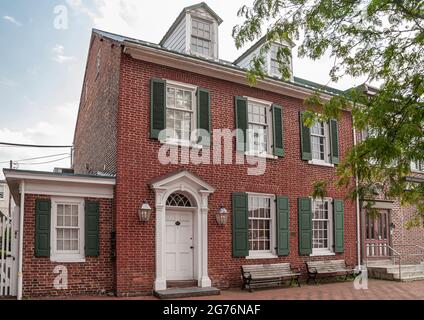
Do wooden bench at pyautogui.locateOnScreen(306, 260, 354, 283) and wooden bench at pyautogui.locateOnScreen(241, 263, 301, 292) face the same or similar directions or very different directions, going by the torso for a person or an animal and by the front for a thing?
same or similar directions

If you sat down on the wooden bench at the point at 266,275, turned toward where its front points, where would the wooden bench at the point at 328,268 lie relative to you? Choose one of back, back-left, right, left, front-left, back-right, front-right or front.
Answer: left

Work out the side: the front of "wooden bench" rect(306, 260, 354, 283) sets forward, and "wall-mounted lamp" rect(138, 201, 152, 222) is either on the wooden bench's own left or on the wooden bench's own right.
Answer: on the wooden bench's own right

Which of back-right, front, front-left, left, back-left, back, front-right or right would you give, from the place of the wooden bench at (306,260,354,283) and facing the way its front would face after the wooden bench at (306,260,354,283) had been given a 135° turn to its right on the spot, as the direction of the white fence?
front-left

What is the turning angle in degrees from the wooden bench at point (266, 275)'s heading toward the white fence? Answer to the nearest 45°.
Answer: approximately 90° to its right

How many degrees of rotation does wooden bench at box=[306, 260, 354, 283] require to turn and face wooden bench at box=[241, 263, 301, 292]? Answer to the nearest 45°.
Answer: approximately 90° to its right

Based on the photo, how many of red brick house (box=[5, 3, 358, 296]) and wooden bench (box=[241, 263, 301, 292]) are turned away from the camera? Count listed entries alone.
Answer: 0

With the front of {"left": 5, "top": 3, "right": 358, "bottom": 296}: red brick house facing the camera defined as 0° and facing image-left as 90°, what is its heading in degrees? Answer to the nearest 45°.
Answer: approximately 315°

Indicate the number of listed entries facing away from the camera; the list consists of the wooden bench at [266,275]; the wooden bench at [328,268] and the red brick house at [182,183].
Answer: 0

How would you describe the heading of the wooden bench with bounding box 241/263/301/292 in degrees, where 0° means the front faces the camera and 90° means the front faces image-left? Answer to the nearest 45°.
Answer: approximately 315°

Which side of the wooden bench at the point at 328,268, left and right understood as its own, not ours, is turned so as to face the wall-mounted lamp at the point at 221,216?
right

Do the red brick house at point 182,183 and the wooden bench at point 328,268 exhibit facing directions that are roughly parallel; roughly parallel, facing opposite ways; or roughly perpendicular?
roughly parallel

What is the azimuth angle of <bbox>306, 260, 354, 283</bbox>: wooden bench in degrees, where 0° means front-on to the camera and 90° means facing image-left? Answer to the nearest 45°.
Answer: approximately 315°
